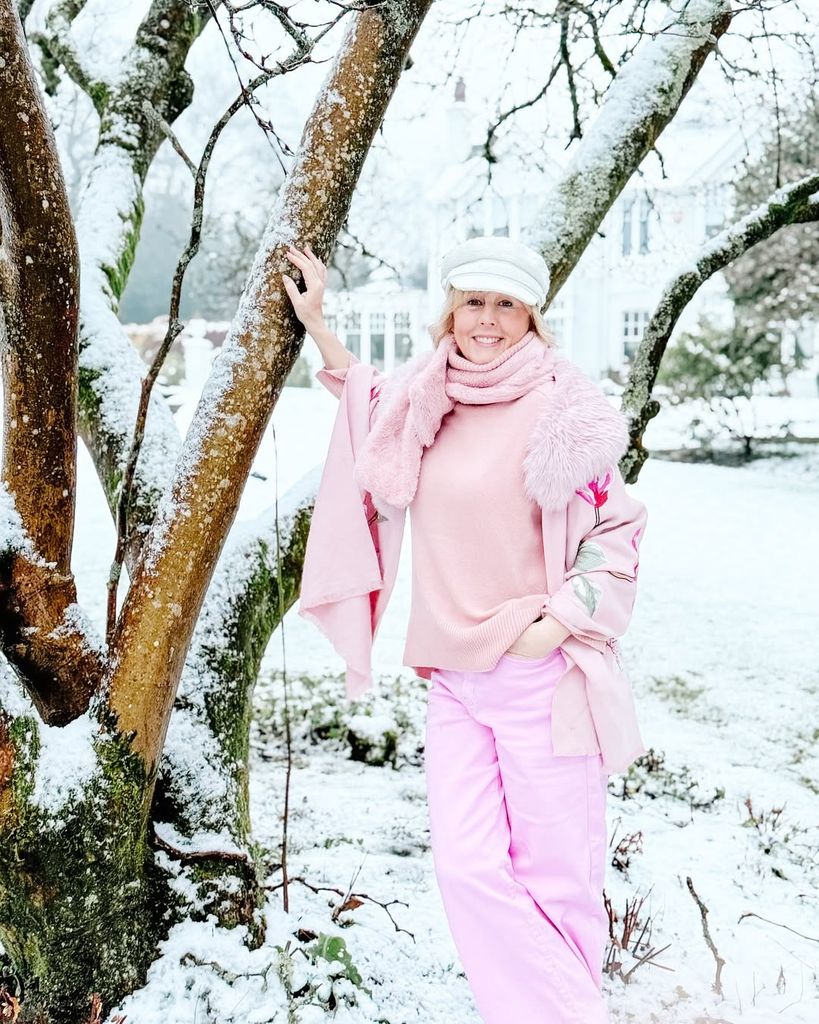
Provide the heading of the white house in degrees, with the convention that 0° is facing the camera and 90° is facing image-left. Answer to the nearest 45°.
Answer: approximately 0°

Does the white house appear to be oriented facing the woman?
yes

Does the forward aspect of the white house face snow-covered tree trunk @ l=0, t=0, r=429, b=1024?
yes

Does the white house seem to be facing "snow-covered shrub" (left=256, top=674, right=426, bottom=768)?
yes

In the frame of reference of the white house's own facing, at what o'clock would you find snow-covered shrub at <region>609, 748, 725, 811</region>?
The snow-covered shrub is roughly at 12 o'clock from the white house.
